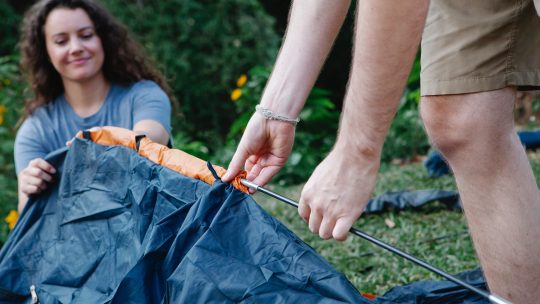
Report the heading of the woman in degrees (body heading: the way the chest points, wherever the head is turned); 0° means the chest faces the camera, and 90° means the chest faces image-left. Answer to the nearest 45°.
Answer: approximately 0°
